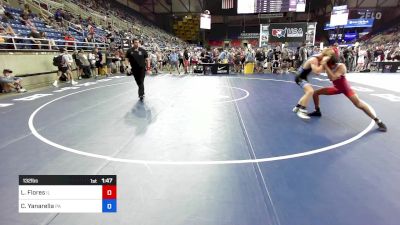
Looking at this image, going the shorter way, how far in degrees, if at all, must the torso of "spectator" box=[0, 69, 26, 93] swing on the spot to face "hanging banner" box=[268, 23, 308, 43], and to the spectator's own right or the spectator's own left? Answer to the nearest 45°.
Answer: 0° — they already face it

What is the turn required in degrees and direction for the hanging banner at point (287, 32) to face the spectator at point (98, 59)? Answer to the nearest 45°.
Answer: approximately 45° to its right

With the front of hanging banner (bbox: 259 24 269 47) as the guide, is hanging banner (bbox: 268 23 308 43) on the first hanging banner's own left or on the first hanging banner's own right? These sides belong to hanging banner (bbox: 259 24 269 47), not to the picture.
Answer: on the first hanging banner's own left

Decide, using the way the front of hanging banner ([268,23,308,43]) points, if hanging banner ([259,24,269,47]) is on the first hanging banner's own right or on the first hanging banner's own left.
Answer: on the first hanging banner's own right

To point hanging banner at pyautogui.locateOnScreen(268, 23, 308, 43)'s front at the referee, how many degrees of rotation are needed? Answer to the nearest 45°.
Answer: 0° — it already faces them

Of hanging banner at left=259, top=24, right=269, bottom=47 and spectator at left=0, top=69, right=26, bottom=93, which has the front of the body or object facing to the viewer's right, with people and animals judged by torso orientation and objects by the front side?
the spectator

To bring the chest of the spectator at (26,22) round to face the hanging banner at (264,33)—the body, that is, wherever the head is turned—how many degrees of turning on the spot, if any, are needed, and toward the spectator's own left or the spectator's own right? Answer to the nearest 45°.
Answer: approximately 45° to the spectator's own left

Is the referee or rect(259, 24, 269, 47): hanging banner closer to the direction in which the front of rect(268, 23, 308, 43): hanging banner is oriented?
the referee

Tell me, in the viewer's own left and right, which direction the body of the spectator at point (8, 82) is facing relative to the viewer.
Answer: facing to the right of the viewer

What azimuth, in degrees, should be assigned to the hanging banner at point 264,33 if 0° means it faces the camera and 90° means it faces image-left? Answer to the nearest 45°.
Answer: approximately 0°

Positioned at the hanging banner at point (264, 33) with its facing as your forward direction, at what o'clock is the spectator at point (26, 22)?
The spectator is roughly at 2 o'clock from the hanging banner.

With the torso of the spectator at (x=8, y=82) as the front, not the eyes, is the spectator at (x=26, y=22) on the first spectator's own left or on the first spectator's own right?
on the first spectator's own left
